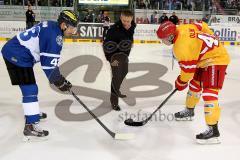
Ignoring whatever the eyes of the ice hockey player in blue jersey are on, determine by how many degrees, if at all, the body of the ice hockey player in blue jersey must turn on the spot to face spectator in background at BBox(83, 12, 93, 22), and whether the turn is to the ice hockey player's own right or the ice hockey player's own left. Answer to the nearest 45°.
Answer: approximately 90° to the ice hockey player's own left

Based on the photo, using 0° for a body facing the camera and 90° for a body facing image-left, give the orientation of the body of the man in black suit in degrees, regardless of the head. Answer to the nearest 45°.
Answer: approximately 315°

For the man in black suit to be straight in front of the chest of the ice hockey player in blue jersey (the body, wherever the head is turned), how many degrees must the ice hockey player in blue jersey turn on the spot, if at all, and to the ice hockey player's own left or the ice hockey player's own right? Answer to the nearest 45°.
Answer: approximately 45° to the ice hockey player's own left

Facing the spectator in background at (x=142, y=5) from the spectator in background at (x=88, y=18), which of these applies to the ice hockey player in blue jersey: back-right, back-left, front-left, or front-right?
back-right

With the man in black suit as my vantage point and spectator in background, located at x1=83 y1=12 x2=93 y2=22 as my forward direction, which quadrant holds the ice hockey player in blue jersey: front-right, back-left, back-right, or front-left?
back-left

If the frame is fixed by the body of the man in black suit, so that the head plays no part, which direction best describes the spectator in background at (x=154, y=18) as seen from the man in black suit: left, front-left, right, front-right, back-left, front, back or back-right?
back-left

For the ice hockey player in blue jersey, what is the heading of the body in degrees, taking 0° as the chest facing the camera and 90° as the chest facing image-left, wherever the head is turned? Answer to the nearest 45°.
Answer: approximately 270°

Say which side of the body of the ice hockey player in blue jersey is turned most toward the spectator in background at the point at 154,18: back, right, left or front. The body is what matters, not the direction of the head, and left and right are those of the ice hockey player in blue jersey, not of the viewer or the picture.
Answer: left

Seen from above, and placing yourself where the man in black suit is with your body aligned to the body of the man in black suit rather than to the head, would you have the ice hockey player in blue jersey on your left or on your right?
on your right

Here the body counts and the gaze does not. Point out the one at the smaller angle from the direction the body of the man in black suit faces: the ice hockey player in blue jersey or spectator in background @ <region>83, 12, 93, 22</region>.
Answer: the ice hockey player in blue jersey

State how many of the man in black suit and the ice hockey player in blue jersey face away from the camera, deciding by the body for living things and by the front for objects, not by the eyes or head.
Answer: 0
